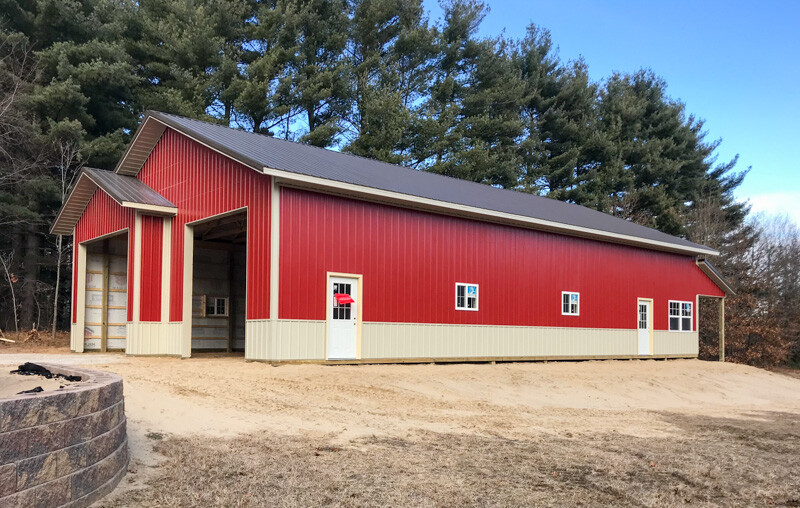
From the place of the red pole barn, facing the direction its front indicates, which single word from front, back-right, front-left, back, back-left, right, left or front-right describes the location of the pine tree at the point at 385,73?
back-right

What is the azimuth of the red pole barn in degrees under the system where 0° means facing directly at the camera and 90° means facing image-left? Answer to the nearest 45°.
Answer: approximately 45°
